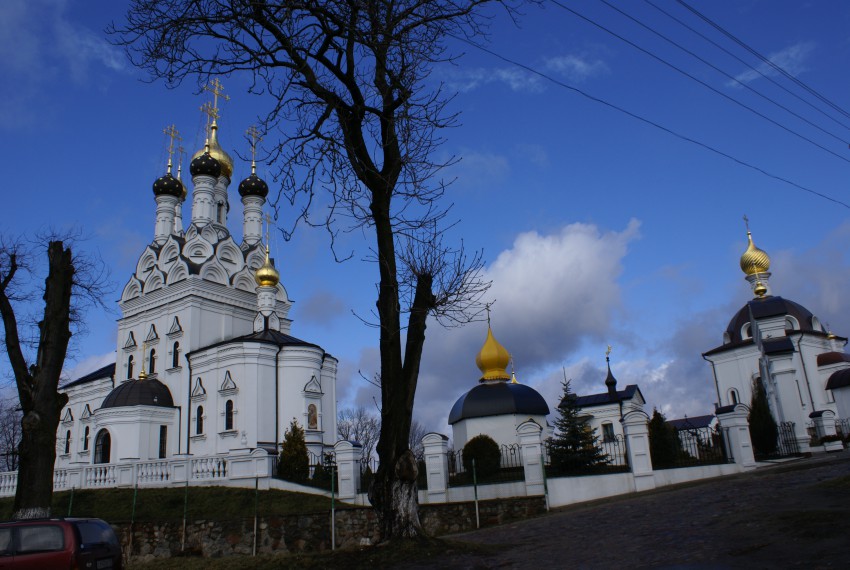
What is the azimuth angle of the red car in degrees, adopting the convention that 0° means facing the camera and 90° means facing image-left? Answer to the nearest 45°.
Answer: approximately 135°

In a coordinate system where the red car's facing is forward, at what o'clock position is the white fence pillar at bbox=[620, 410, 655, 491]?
The white fence pillar is roughly at 4 o'clock from the red car.

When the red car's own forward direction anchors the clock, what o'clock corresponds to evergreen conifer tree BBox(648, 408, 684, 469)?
The evergreen conifer tree is roughly at 4 o'clock from the red car.

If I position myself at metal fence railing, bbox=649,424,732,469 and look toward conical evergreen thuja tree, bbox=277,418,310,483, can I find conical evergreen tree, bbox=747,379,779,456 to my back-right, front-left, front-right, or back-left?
back-right

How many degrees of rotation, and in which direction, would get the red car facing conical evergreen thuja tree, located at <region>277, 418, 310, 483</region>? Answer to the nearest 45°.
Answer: approximately 90° to its right

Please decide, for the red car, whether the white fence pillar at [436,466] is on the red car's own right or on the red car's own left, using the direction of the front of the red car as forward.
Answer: on the red car's own right
